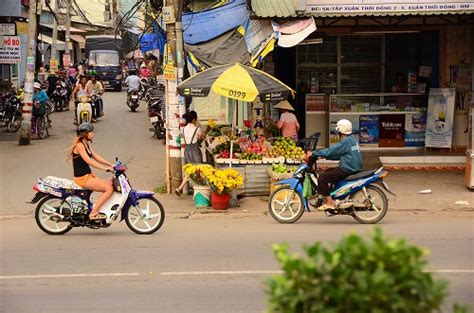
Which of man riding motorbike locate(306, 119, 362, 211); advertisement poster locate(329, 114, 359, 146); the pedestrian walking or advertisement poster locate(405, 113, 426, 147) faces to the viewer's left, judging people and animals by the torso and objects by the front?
the man riding motorbike

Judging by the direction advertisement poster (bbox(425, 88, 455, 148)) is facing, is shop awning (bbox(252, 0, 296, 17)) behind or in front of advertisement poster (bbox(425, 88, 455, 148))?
in front

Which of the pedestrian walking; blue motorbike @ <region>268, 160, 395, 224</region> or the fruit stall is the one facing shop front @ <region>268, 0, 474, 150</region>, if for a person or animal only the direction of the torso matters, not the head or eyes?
the pedestrian walking

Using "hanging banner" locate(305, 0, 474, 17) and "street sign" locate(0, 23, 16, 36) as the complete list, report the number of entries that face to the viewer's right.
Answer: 0

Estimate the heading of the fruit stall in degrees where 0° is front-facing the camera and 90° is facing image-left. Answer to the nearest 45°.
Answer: approximately 0°

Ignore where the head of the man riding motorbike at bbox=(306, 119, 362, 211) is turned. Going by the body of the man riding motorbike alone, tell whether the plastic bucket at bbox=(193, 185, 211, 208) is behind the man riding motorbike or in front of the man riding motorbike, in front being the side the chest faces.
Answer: in front

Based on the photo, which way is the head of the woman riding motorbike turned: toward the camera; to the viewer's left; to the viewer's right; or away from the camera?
to the viewer's right

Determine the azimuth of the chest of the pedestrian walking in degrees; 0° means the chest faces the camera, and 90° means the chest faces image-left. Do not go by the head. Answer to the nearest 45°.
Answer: approximately 225°

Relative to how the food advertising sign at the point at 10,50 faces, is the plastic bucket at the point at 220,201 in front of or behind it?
in front

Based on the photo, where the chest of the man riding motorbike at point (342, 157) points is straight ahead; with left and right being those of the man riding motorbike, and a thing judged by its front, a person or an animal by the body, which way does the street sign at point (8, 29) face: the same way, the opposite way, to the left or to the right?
to the left

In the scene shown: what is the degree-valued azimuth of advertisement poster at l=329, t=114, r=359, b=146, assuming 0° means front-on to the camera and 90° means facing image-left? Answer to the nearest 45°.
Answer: approximately 0°

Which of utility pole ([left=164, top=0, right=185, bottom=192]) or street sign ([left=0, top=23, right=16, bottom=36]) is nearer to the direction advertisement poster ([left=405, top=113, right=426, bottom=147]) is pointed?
the utility pole

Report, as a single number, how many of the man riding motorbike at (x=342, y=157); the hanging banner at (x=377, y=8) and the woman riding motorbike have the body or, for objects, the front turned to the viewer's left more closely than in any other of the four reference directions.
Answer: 1

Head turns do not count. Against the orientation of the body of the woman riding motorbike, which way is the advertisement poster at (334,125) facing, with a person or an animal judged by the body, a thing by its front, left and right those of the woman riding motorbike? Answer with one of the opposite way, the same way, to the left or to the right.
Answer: to the right
